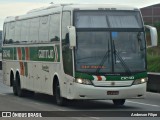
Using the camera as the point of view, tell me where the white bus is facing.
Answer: facing the viewer and to the right of the viewer
